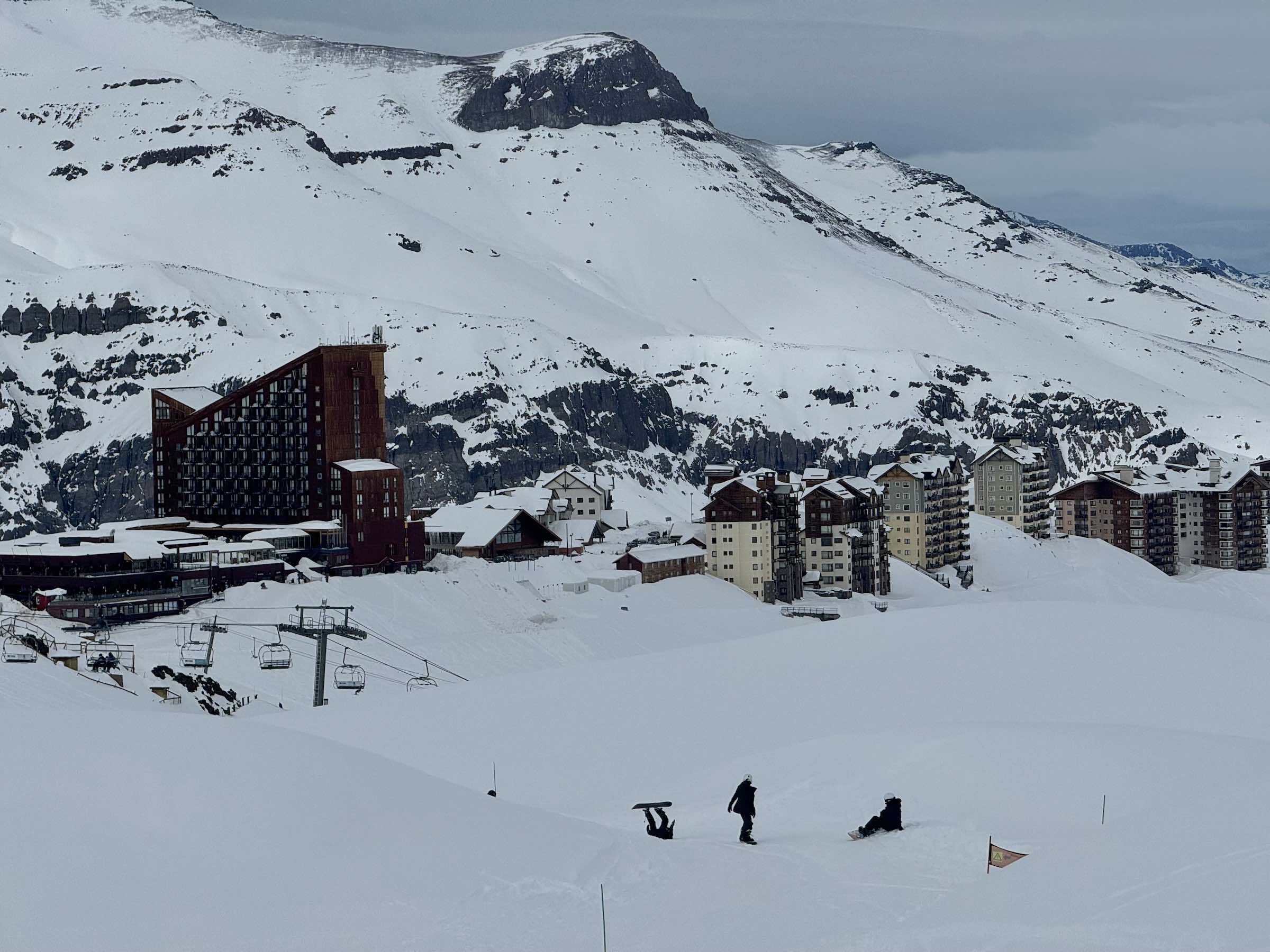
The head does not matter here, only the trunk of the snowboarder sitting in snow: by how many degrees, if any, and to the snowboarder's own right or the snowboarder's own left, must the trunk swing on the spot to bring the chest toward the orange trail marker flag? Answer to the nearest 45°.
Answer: approximately 135° to the snowboarder's own left

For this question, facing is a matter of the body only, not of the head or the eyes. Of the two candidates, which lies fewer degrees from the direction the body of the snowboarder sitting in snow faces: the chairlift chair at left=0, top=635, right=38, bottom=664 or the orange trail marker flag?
the chairlift chair

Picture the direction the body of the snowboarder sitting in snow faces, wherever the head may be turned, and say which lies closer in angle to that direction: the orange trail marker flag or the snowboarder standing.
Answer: the snowboarder standing

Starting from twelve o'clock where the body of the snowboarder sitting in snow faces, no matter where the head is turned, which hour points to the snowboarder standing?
The snowboarder standing is roughly at 11 o'clock from the snowboarder sitting in snow.

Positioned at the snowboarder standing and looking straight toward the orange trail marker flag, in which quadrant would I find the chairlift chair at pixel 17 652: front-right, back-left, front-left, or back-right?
back-left

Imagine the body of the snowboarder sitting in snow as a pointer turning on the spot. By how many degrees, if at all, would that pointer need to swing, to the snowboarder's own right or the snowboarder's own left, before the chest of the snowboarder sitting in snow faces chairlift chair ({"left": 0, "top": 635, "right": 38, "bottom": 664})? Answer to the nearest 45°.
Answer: approximately 45° to the snowboarder's own right

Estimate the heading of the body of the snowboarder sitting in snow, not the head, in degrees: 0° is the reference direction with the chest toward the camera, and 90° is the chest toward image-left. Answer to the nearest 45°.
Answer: approximately 90°

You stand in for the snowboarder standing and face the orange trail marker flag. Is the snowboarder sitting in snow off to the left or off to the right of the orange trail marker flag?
left
